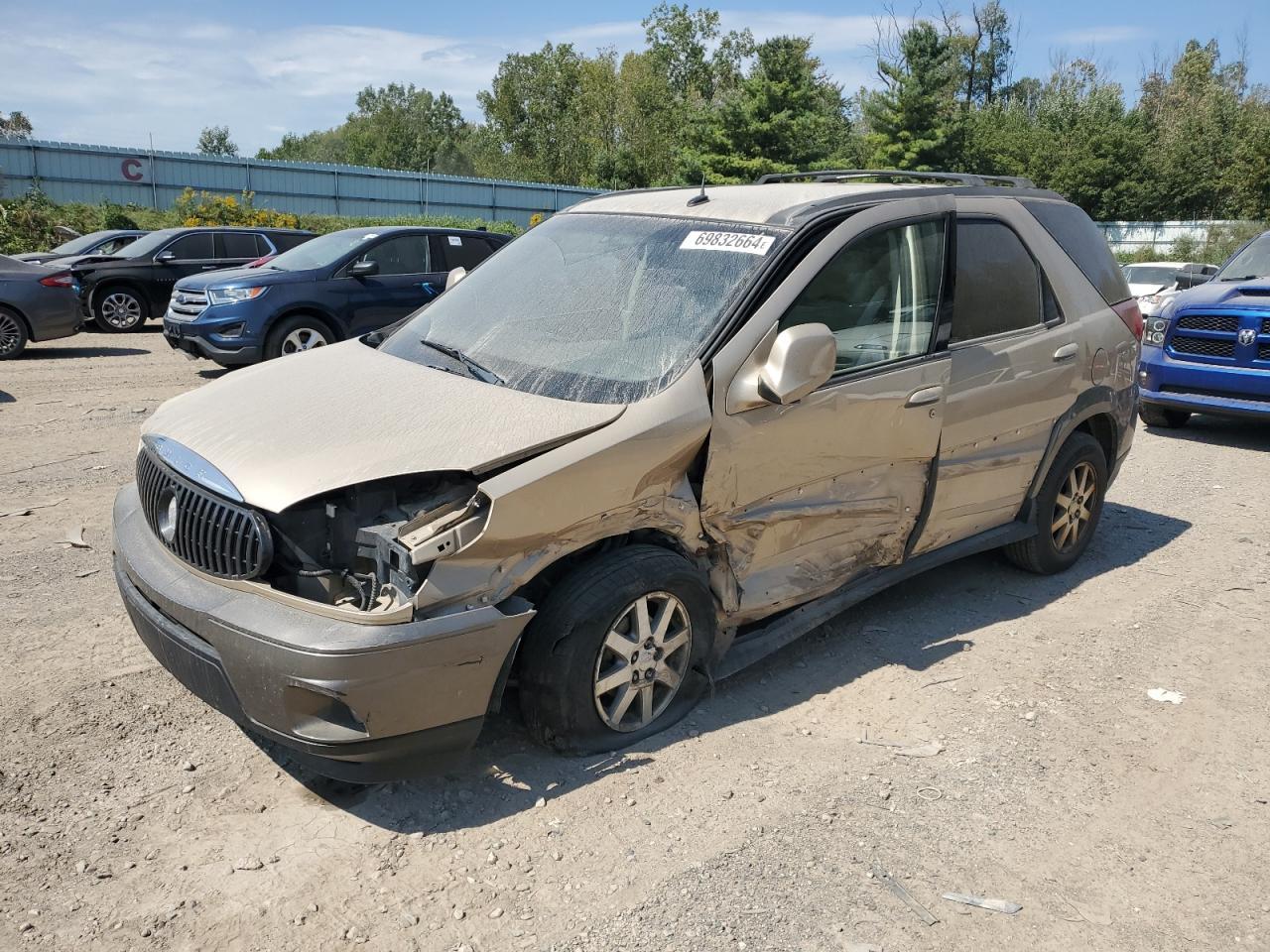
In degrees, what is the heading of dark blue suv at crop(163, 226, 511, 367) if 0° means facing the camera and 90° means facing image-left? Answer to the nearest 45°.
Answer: approximately 45°

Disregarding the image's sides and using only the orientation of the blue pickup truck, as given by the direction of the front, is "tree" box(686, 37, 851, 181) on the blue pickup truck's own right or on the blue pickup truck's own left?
on the blue pickup truck's own right

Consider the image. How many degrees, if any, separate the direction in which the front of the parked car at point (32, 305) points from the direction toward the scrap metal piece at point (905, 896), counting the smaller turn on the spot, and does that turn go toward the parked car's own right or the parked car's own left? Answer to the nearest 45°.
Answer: approximately 90° to the parked car's own left

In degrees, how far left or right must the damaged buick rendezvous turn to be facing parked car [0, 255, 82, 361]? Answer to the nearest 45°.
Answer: approximately 90° to its right

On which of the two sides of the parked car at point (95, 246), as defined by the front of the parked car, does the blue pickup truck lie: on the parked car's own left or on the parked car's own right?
on the parked car's own left

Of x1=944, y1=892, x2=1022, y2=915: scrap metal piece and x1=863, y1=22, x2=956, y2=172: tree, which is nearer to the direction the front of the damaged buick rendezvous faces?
the scrap metal piece

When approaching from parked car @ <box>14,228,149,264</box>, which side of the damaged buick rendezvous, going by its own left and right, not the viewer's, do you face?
right

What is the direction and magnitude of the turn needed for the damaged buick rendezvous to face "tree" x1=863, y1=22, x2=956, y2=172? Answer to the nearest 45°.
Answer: approximately 135° to its right

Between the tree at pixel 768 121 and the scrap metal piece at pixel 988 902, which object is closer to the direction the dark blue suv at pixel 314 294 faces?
the scrap metal piece

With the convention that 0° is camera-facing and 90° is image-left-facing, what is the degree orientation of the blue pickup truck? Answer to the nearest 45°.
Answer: approximately 45°
